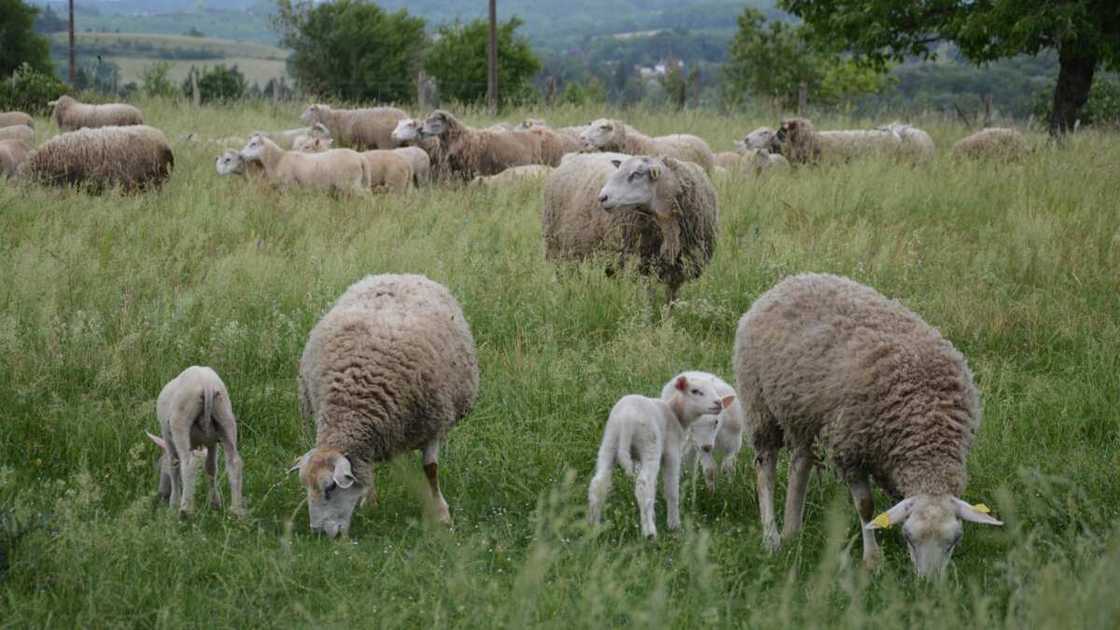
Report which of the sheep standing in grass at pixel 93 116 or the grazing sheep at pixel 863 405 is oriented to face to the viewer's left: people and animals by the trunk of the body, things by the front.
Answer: the sheep standing in grass

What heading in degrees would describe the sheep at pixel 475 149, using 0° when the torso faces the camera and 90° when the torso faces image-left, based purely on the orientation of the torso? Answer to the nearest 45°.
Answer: approximately 90°

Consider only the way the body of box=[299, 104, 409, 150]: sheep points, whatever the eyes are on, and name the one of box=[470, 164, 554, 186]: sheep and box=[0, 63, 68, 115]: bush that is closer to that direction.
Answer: the bush

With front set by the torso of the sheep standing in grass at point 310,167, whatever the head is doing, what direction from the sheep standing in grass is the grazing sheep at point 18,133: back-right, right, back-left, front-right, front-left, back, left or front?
front-right

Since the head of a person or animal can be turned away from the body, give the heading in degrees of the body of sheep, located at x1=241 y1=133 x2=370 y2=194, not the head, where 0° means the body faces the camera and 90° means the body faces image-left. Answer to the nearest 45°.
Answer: approximately 90°

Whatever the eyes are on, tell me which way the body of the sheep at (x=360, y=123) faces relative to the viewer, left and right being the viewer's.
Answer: facing to the left of the viewer

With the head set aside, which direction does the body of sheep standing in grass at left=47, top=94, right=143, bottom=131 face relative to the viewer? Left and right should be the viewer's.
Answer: facing to the left of the viewer

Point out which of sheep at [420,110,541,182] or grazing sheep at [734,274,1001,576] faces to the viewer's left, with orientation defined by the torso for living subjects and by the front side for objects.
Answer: the sheep

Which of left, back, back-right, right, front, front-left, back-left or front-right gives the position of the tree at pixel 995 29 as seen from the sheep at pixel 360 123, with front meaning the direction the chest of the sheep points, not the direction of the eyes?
back
